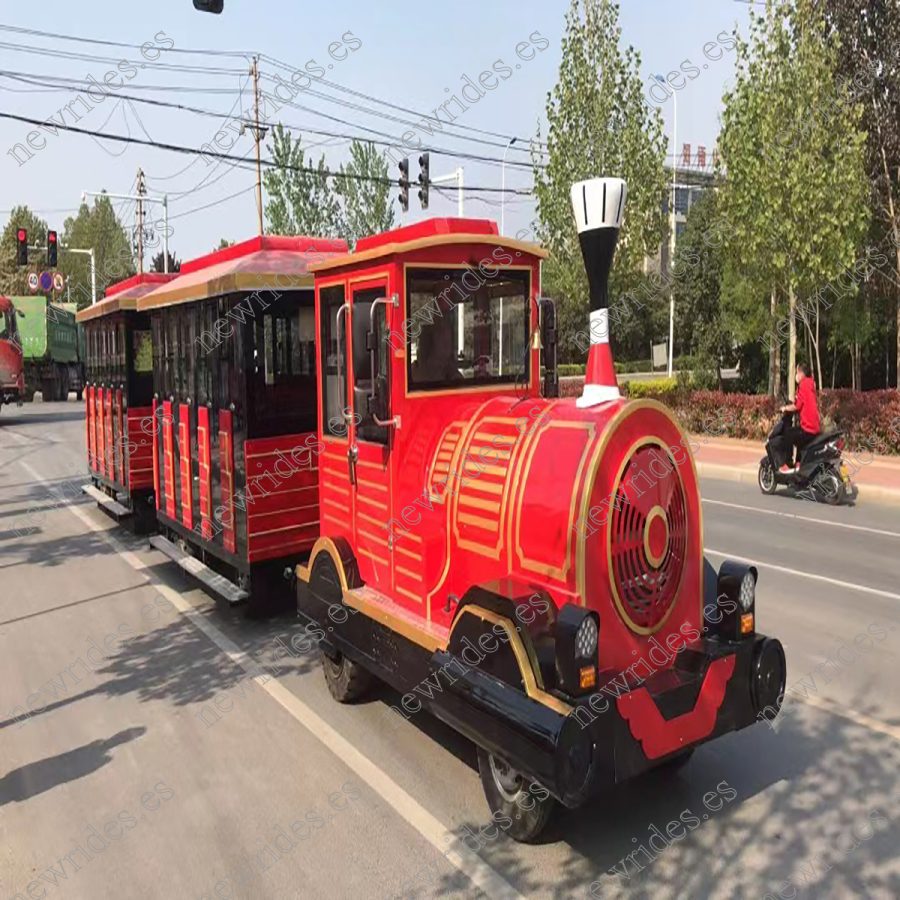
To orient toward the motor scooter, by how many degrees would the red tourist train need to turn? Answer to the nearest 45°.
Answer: approximately 90° to its left

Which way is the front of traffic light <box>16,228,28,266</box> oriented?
toward the camera

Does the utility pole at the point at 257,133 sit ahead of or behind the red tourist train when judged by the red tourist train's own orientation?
behind

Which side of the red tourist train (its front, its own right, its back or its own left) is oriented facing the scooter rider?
left

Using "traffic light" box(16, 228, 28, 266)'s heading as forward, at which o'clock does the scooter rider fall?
The scooter rider is roughly at 11 o'clock from the traffic light.

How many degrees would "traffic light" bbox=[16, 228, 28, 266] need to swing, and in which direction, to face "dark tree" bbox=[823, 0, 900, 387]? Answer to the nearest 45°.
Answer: approximately 45° to its left

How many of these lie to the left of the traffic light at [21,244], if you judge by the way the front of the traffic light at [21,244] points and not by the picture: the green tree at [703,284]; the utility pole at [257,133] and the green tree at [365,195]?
3
